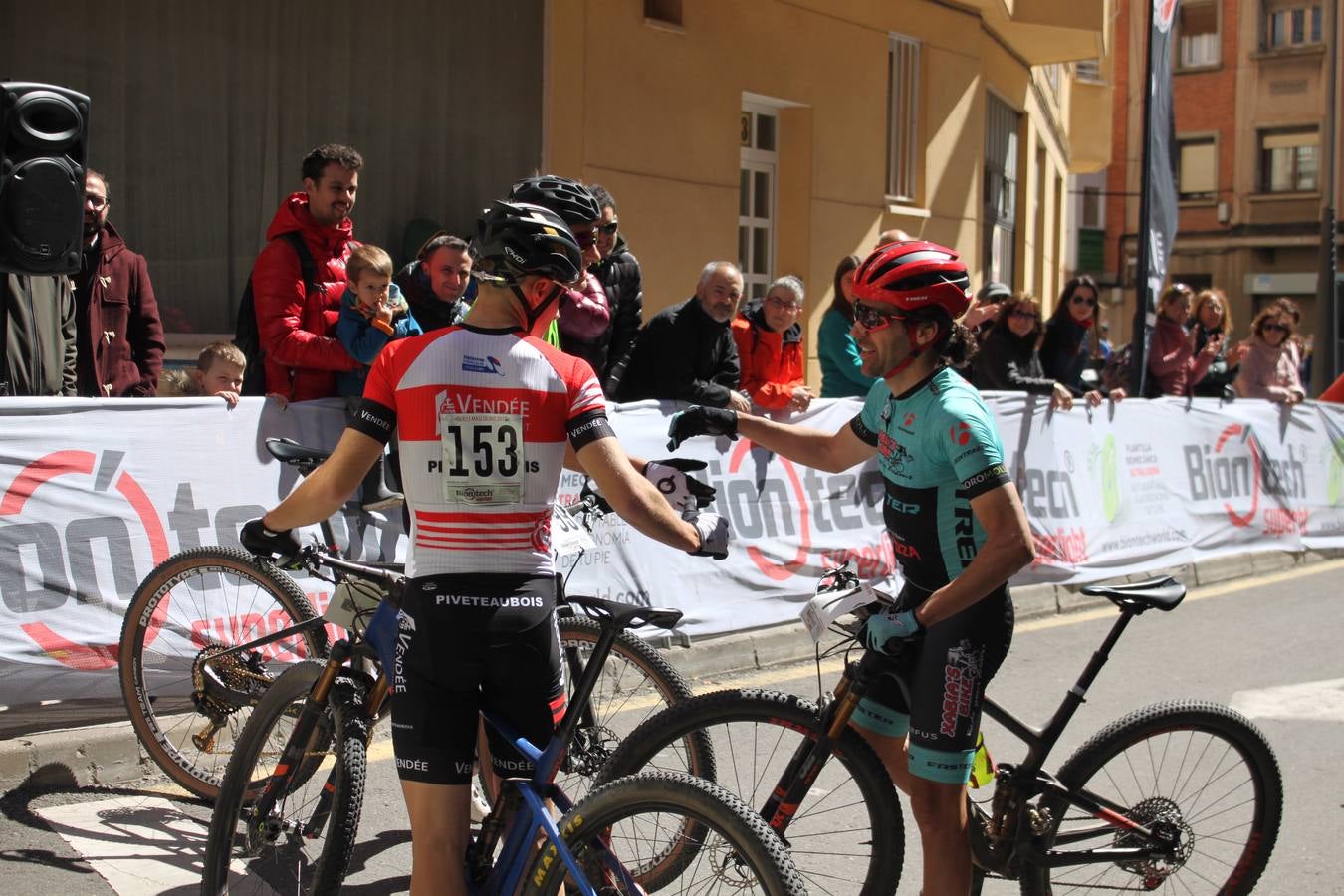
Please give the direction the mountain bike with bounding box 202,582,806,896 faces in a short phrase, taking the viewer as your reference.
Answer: facing away from the viewer and to the left of the viewer

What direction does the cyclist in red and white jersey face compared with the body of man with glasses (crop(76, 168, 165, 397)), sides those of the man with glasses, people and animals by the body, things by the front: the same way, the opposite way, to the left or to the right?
the opposite way

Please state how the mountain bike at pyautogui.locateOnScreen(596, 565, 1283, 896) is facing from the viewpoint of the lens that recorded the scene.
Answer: facing to the left of the viewer

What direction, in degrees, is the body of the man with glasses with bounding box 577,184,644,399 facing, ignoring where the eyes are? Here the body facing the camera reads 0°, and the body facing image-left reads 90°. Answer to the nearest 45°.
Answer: approximately 45°

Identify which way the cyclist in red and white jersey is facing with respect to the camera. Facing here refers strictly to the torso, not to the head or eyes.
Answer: away from the camera

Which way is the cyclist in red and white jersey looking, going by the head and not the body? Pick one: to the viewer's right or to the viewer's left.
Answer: to the viewer's right

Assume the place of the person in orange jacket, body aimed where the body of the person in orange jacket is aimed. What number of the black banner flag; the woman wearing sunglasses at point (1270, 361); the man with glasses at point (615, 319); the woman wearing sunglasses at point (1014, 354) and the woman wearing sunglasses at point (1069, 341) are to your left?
4

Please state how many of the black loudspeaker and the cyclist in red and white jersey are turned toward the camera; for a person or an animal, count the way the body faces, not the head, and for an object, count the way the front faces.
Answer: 1

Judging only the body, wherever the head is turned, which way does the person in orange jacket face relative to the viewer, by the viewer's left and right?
facing the viewer and to the right of the viewer

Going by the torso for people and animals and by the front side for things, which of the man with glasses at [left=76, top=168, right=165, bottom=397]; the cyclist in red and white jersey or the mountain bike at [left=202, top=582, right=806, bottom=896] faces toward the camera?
the man with glasses

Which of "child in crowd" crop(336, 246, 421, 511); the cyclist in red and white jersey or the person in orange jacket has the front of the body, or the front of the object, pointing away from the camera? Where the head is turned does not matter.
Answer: the cyclist in red and white jersey

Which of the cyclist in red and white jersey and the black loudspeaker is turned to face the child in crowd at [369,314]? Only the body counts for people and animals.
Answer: the cyclist in red and white jersey

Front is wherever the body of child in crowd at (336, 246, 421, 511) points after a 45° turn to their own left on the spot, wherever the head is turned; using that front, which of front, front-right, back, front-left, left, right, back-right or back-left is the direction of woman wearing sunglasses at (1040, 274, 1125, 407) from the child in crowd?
front-left
